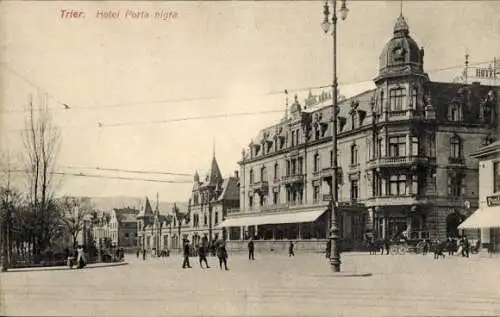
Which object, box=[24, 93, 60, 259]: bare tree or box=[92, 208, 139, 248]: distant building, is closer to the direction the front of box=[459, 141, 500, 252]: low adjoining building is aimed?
the bare tree

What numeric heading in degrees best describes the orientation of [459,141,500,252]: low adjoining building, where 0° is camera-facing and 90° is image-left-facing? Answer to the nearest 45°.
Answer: approximately 45°

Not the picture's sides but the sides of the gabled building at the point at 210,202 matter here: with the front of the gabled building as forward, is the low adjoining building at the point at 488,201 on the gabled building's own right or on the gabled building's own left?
on the gabled building's own left
